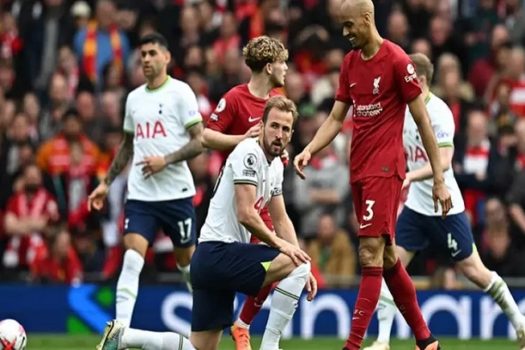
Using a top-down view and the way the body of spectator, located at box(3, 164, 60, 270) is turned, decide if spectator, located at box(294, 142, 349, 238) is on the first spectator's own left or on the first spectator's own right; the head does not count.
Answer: on the first spectator's own left

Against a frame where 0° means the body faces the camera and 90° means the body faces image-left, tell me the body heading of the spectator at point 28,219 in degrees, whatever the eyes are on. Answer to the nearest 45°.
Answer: approximately 0°

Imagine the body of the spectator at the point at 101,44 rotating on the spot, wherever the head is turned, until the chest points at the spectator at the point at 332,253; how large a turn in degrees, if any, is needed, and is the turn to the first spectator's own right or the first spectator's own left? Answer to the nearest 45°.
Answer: approximately 45° to the first spectator's own left

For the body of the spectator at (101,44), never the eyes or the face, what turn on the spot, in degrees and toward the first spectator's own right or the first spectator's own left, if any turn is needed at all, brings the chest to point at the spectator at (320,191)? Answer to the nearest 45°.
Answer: approximately 45° to the first spectator's own left

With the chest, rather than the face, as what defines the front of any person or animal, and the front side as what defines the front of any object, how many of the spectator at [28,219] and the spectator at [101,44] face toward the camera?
2
